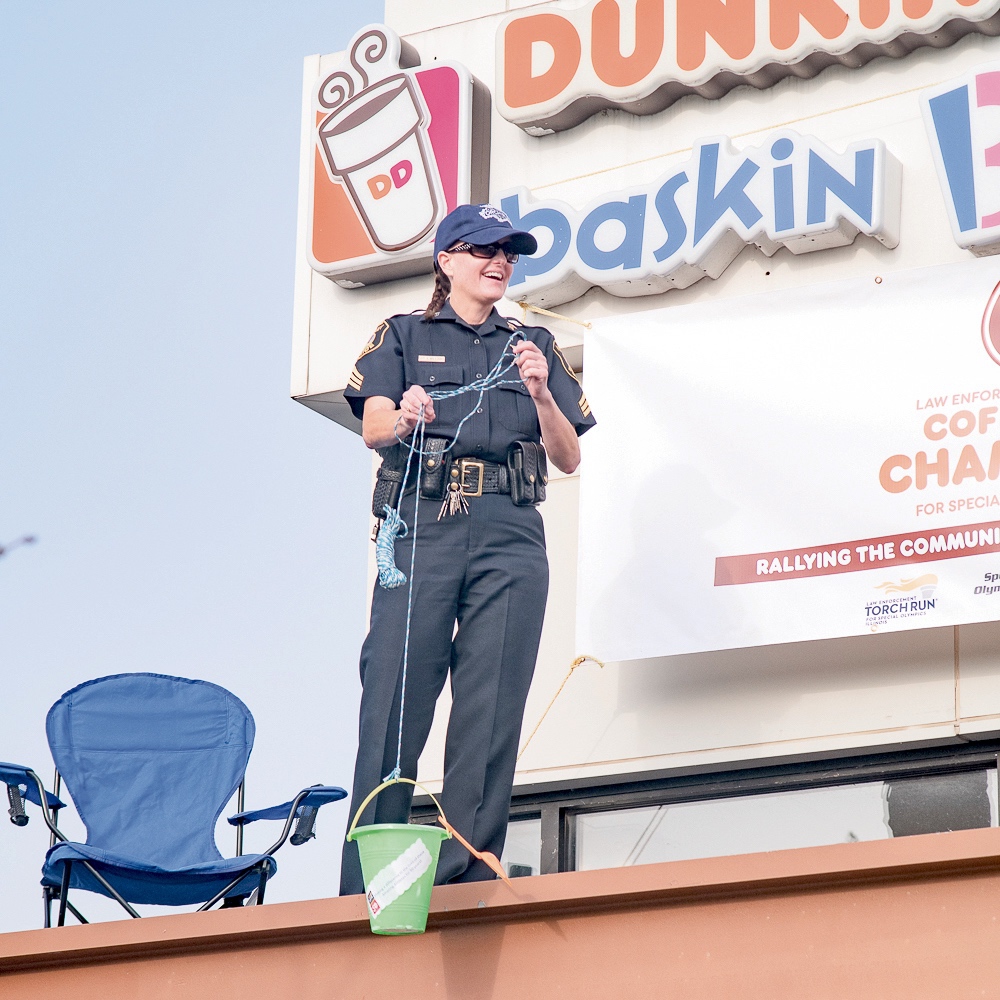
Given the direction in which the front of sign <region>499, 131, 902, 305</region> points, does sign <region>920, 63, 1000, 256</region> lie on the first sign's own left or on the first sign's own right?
on the first sign's own left

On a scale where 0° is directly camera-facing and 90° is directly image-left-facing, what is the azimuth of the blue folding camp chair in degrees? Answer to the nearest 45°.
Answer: approximately 0°

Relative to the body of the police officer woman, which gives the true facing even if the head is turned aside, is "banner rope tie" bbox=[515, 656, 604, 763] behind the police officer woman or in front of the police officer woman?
behind

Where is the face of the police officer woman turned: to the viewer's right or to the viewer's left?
to the viewer's right

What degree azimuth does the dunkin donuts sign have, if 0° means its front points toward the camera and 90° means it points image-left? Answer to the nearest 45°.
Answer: approximately 45°

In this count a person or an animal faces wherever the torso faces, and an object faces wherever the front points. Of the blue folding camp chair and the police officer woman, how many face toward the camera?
2

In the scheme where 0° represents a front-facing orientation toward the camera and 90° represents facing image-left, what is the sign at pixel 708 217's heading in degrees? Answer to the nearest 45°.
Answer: approximately 45°

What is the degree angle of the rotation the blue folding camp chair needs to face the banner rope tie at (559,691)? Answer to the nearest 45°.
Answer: approximately 90° to its left

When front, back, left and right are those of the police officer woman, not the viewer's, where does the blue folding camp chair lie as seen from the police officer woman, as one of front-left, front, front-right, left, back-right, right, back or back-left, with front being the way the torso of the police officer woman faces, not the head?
back-right
